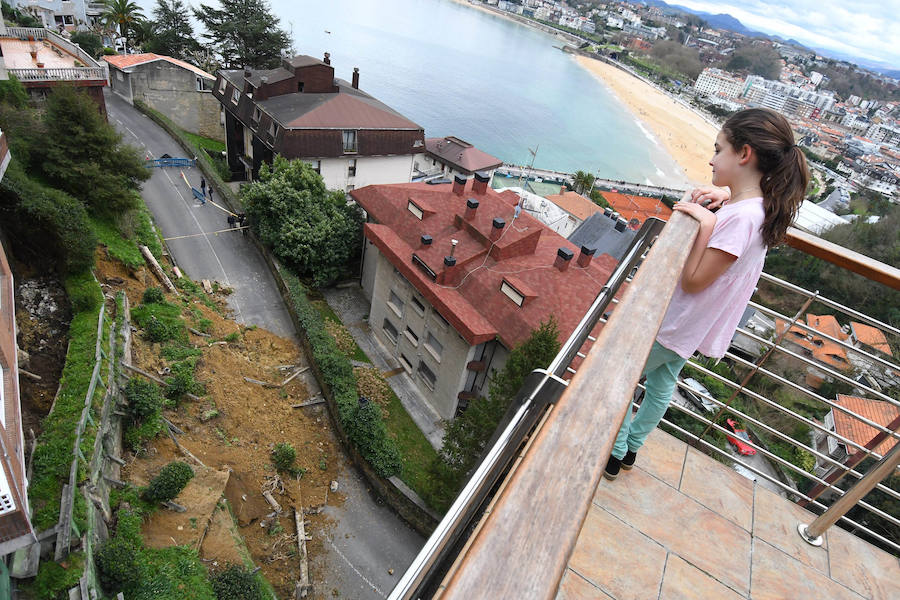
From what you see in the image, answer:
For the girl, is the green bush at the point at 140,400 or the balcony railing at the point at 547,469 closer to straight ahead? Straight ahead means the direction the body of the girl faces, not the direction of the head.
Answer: the green bush

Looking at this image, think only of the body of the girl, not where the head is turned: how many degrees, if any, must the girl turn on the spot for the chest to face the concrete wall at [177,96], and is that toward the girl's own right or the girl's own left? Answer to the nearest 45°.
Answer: approximately 45° to the girl's own right

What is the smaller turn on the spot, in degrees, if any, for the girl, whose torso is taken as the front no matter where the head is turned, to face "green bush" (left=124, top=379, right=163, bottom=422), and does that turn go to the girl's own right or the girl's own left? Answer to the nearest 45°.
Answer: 0° — they already face it

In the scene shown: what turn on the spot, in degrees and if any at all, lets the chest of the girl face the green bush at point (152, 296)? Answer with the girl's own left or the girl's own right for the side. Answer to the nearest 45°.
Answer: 0° — they already face it

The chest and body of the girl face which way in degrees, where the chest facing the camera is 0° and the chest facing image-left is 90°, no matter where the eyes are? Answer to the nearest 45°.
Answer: approximately 90°

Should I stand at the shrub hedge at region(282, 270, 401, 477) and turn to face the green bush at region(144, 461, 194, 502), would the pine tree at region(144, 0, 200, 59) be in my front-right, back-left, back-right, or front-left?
back-right

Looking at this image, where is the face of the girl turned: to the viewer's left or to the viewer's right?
to the viewer's left
